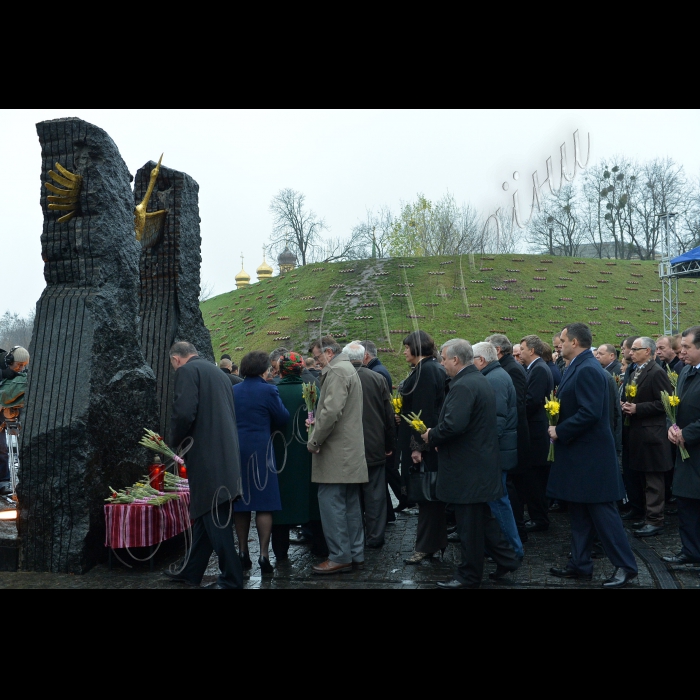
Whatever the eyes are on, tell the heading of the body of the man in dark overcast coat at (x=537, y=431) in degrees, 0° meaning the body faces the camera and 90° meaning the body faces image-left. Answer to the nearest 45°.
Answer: approximately 90°

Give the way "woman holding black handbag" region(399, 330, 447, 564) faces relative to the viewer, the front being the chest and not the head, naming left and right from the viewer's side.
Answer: facing to the left of the viewer

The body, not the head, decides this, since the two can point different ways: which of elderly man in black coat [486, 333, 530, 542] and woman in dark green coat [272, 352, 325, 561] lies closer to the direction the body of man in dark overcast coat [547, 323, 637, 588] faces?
the woman in dark green coat

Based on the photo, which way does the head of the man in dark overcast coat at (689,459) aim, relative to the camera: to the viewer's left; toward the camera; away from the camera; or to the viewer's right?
to the viewer's left

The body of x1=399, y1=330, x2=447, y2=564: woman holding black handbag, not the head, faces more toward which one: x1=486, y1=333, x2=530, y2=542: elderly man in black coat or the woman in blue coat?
the woman in blue coat

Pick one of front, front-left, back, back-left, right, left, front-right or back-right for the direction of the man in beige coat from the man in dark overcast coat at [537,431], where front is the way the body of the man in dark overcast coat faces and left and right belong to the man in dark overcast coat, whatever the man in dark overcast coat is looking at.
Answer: front-left

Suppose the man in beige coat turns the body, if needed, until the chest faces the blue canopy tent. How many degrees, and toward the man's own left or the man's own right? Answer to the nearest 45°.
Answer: approximately 135° to the man's own right

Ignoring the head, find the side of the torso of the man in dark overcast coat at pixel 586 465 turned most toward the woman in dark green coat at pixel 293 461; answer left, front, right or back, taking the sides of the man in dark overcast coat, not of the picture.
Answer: front

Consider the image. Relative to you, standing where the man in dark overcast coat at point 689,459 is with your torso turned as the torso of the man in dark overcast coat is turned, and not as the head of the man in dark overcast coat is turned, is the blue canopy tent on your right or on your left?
on your right

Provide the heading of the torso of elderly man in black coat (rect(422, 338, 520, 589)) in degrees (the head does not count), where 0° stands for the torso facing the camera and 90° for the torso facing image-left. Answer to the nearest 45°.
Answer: approximately 90°

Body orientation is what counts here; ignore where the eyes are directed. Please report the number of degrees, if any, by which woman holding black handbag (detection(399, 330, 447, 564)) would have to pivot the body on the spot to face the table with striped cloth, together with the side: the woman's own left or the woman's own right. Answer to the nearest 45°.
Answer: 0° — they already face it

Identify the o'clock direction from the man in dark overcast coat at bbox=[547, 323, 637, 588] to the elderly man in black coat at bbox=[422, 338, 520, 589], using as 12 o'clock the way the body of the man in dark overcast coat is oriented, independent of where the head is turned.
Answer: The elderly man in black coat is roughly at 11 o'clock from the man in dark overcast coat.

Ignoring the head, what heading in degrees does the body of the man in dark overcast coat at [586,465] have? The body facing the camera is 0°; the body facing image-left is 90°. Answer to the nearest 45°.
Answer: approximately 90°
